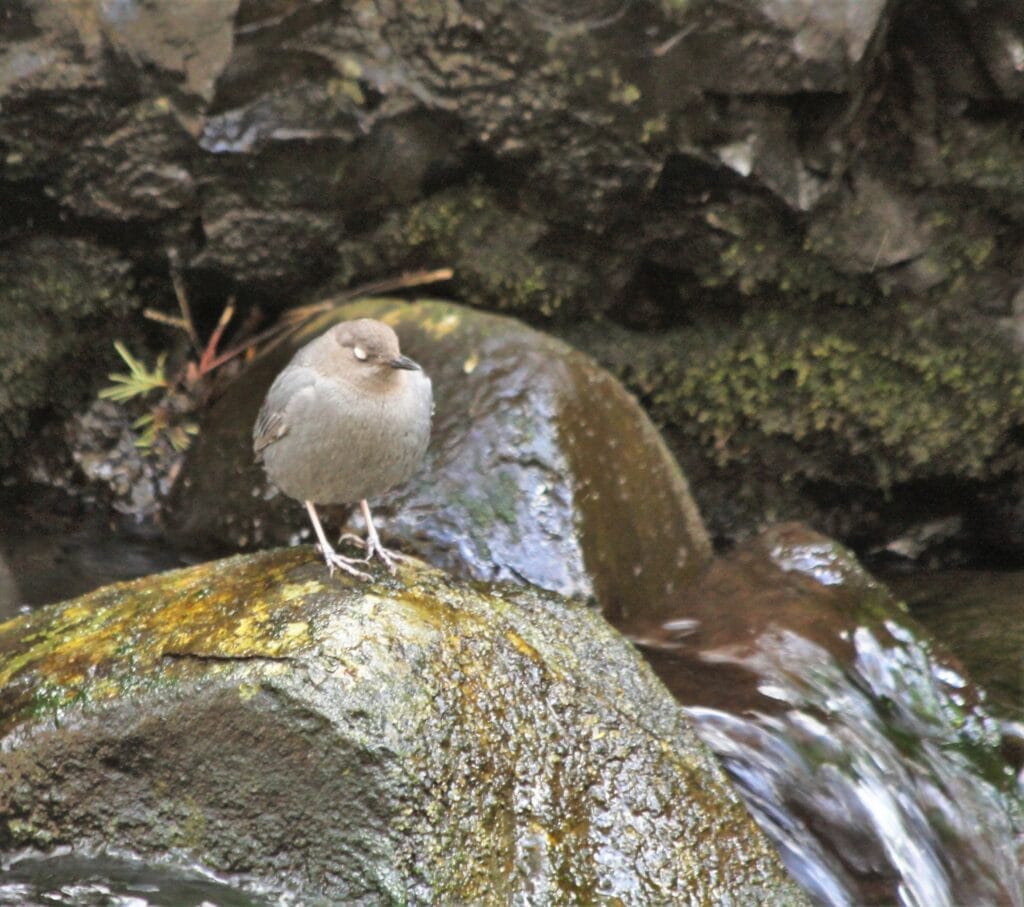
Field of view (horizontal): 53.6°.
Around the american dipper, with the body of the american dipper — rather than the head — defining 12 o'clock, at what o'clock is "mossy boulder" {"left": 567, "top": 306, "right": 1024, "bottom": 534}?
The mossy boulder is roughly at 9 o'clock from the american dipper.

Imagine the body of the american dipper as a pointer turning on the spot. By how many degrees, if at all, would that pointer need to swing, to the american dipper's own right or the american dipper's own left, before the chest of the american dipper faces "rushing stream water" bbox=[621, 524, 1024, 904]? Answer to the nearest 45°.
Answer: approximately 45° to the american dipper's own left

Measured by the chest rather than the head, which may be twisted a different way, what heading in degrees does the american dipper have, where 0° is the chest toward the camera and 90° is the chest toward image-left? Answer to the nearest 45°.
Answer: approximately 315°

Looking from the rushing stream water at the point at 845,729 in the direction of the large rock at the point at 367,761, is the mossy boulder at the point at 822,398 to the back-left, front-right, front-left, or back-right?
back-right

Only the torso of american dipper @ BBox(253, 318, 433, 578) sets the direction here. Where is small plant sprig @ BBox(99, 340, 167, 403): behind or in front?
behind

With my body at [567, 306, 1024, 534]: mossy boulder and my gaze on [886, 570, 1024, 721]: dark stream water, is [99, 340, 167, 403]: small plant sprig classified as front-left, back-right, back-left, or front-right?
back-right

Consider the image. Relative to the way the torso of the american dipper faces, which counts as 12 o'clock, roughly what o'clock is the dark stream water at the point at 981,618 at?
The dark stream water is roughly at 10 o'clock from the american dipper.
